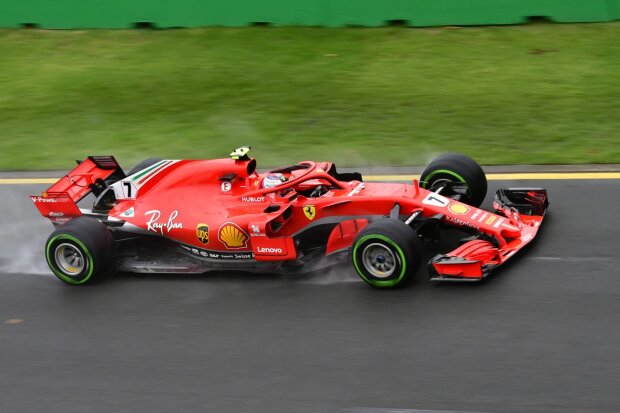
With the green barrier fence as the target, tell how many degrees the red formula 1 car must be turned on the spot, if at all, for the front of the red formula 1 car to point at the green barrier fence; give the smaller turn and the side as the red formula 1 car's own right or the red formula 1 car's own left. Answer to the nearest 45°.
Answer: approximately 135° to the red formula 1 car's own left

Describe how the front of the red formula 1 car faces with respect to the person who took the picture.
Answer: facing the viewer and to the right of the viewer
